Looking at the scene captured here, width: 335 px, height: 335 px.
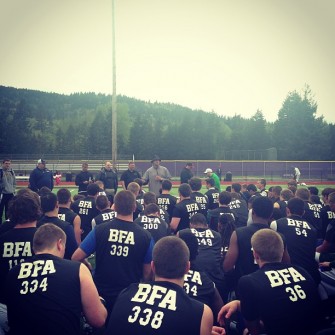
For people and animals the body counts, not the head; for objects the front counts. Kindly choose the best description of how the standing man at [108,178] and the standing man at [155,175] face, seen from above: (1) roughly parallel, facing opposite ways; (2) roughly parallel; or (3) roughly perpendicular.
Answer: roughly parallel

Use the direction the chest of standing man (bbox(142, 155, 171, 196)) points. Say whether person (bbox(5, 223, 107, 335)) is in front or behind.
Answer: in front

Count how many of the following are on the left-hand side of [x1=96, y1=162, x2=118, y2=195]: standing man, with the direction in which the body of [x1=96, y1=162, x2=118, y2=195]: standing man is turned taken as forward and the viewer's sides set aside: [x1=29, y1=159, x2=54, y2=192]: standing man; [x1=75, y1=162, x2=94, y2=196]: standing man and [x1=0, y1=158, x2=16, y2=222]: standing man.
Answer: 0

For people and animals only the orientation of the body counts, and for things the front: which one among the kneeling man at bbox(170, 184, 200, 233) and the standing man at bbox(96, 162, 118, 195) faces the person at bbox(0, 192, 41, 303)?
the standing man at bbox(96, 162, 118, 195)

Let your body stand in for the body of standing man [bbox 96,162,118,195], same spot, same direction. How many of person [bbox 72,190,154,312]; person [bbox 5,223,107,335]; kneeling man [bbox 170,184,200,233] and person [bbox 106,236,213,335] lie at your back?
0

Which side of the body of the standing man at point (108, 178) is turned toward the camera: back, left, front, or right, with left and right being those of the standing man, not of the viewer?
front

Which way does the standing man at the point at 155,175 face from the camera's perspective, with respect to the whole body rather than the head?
toward the camera

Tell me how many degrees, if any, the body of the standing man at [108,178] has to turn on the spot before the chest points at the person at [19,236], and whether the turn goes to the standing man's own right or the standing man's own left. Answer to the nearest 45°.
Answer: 0° — they already face them

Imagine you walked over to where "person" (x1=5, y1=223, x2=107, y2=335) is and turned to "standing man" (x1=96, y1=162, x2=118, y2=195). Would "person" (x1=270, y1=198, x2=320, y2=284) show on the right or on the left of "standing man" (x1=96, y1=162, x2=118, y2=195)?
right

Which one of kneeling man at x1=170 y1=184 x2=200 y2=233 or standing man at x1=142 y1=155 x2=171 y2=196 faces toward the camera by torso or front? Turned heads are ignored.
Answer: standing man at x1=142 y1=155 x2=171 y2=196

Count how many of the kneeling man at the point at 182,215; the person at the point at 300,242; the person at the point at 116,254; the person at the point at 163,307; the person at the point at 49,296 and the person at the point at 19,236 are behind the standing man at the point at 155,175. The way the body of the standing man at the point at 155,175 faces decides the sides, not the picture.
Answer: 0

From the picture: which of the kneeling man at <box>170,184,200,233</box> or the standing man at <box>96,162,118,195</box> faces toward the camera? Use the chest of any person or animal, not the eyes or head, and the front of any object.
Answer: the standing man at <box>96,162,118,195</box>

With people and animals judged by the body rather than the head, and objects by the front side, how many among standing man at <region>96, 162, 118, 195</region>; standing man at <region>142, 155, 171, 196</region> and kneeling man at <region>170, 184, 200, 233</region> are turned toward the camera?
2

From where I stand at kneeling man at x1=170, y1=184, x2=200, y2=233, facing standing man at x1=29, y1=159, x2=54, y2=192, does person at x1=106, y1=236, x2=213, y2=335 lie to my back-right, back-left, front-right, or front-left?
back-left

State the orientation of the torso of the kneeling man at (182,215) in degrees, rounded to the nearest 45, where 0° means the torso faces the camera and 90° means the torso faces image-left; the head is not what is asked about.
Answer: approximately 135°

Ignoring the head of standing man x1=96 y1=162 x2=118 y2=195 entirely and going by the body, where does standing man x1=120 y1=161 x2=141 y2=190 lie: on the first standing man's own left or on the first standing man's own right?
on the first standing man's own left

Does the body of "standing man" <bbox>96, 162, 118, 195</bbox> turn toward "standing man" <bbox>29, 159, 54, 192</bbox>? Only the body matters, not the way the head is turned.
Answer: no

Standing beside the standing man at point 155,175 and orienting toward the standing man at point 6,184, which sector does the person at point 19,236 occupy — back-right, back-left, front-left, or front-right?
front-left
